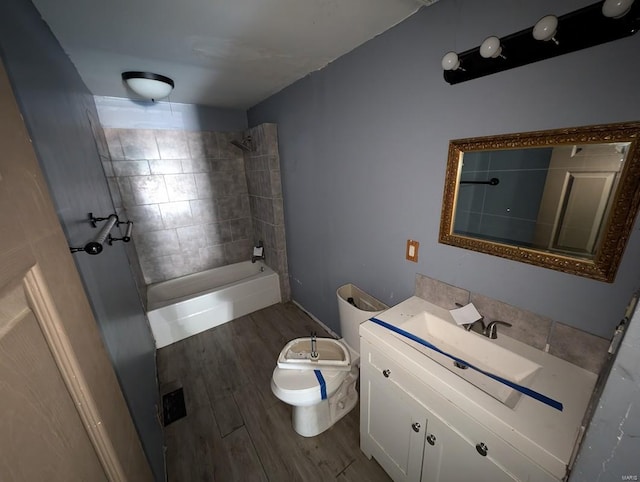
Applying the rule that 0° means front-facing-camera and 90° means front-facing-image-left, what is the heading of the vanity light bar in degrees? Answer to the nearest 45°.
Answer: approximately 45°

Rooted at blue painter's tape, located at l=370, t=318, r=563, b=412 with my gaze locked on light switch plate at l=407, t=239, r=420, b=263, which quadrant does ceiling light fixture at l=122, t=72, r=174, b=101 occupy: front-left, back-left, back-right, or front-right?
front-left

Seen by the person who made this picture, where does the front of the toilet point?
facing the viewer and to the left of the viewer

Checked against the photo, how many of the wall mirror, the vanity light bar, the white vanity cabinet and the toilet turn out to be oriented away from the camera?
0

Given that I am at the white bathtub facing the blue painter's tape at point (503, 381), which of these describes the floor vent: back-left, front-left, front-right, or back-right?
front-right

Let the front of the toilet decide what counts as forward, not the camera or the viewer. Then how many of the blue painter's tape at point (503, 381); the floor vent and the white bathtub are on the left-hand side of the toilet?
1

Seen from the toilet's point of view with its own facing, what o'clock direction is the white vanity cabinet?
The white vanity cabinet is roughly at 9 o'clock from the toilet.

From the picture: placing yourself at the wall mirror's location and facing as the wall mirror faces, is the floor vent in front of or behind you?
in front

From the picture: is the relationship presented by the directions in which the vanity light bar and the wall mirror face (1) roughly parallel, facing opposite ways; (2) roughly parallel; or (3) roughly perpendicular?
roughly parallel
